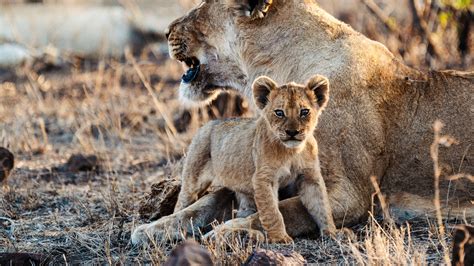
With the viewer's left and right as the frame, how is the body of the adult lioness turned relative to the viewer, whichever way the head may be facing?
facing to the left of the viewer

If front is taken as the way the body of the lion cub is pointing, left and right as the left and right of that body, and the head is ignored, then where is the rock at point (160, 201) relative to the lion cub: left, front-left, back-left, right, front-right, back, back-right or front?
back

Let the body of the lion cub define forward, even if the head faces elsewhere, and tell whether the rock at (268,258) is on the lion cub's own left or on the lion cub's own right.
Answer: on the lion cub's own right

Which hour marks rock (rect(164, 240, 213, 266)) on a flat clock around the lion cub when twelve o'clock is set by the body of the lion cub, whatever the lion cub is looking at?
The rock is roughly at 2 o'clock from the lion cub.

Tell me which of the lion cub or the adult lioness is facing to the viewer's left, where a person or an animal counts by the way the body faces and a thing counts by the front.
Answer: the adult lioness

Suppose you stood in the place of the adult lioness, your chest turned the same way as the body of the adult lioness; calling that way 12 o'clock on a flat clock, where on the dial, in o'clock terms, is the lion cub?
The lion cub is roughly at 10 o'clock from the adult lioness.

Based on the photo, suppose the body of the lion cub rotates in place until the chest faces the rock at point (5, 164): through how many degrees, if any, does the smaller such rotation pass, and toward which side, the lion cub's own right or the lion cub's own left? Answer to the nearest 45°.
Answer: approximately 180°

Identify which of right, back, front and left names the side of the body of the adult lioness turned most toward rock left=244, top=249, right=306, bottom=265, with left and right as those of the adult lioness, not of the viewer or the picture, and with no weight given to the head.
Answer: left

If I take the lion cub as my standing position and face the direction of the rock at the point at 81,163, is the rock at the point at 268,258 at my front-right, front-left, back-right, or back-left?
back-left

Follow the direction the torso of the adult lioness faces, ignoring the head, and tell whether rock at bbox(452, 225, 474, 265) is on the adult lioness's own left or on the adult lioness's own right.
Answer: on the adult lioness's own left

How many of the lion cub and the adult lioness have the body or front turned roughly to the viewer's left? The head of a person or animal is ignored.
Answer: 1

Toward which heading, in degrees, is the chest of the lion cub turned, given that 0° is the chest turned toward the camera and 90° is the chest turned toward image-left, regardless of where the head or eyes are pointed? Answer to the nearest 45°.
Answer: approximately 315°
